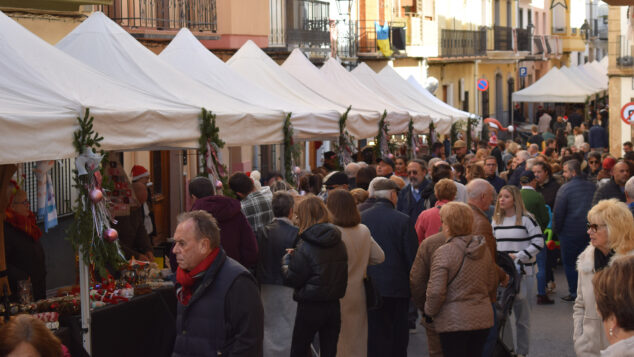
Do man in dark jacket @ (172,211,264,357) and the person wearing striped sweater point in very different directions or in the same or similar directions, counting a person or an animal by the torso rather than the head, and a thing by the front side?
same or similar directions

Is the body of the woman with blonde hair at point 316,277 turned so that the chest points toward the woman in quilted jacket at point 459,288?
no

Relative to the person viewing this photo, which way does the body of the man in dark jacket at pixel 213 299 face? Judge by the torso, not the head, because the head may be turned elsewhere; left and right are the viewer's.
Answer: facing the viewer and to the left of the viewer

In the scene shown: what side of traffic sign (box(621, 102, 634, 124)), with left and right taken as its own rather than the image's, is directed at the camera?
front

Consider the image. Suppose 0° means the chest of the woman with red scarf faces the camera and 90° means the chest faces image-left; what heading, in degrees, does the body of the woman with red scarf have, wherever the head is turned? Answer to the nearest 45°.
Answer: approximately 315°

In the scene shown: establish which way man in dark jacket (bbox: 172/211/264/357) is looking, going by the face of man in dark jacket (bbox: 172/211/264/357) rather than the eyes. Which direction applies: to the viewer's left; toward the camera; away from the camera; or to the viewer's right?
to the viewer's left

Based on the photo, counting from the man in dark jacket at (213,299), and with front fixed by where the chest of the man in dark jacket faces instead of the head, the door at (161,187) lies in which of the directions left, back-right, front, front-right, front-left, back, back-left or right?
back-right

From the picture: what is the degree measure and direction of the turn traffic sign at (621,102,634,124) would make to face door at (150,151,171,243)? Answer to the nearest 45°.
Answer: approximately 45° to its right

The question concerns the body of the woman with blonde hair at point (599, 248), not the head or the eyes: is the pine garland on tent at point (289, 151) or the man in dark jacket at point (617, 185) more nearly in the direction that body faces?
the pine garland on tent

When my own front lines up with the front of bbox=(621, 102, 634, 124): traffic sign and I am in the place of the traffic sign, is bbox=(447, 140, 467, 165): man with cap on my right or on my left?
on my right

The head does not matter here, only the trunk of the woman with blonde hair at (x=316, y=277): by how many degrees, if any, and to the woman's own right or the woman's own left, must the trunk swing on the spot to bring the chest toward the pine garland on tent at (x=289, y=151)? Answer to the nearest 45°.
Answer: approximately 45° to the woman's own right

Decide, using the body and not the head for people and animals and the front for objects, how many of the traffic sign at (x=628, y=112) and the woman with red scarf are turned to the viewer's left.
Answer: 0

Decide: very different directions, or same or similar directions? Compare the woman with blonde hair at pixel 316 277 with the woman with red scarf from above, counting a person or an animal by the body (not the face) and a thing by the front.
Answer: very different directions

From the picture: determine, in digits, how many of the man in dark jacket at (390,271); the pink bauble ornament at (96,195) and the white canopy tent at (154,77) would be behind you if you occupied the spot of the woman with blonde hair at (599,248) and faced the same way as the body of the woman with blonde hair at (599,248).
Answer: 0
